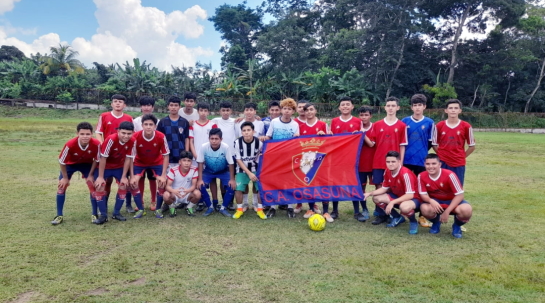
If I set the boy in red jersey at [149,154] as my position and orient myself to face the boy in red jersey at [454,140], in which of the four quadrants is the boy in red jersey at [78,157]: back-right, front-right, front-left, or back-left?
back-right

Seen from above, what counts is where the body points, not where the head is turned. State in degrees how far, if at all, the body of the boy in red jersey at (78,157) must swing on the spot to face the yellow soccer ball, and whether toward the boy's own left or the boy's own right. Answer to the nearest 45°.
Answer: approximately 45° to the boy's own left

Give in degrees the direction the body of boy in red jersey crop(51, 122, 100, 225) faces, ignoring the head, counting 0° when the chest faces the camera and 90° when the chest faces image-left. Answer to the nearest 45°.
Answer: approximately 0°

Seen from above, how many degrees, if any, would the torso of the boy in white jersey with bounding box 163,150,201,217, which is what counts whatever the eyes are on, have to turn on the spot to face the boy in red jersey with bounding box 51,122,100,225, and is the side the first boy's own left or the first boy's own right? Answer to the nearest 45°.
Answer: approximately 90° to the first boy's own right

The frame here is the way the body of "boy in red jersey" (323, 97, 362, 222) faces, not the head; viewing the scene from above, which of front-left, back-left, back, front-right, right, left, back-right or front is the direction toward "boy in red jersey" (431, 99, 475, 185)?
left

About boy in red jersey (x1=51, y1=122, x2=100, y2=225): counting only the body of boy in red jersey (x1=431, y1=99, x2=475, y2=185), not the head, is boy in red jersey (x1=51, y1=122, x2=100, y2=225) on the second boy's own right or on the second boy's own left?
on the second boy's own right

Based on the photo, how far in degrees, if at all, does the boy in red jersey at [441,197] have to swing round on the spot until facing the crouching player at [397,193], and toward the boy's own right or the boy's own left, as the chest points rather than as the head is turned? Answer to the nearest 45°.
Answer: approximately 90° to the boy's own right
